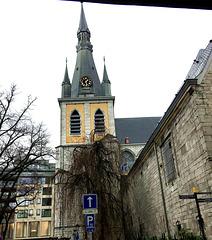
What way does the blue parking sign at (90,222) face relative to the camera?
toward the camera

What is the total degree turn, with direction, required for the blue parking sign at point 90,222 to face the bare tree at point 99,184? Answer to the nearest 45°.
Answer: approximately 180°

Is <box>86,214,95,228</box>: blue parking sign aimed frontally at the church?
no

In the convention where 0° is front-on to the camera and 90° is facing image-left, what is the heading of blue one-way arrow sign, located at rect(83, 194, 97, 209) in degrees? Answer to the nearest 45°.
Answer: approximately 0°

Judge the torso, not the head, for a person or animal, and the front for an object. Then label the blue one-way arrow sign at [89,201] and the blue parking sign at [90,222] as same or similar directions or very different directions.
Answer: same or similar directions

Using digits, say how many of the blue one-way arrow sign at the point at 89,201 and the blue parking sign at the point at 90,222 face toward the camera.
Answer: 2
